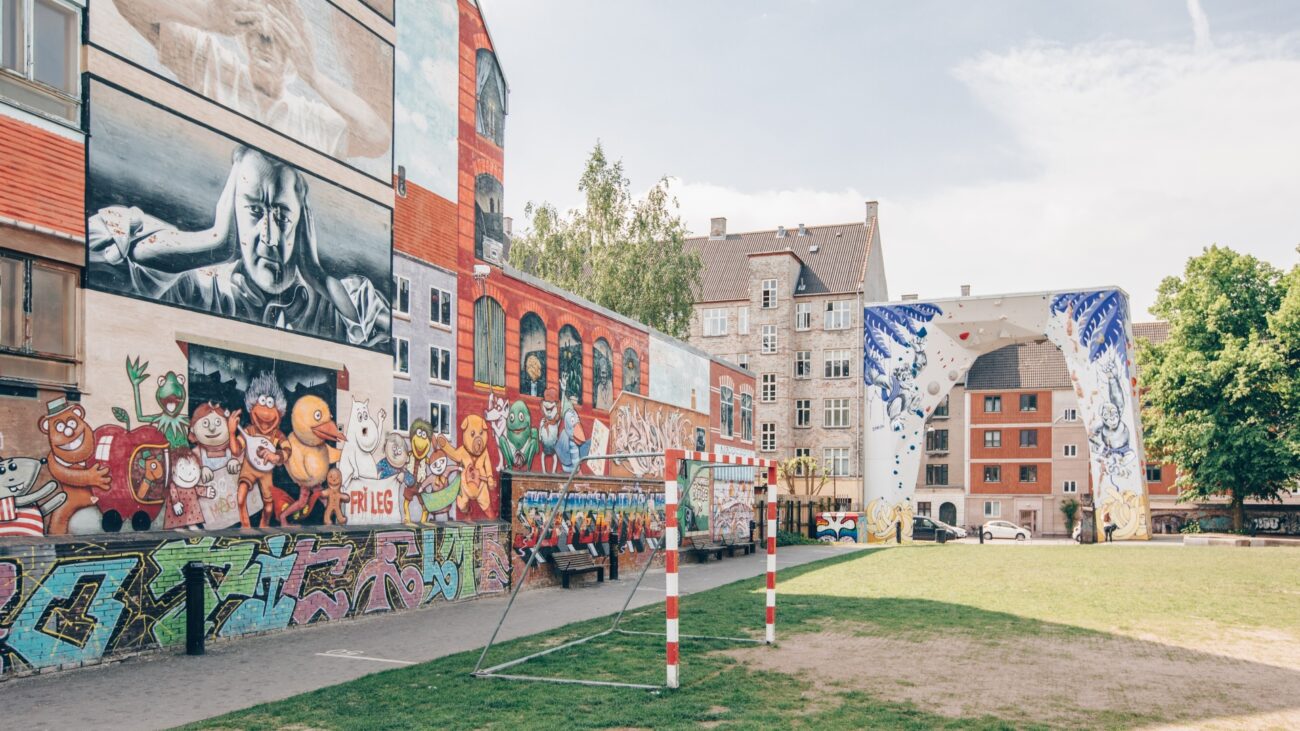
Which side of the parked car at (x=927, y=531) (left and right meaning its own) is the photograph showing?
right

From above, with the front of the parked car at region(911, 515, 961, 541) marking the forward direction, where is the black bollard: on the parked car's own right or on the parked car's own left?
on the parked car's own right

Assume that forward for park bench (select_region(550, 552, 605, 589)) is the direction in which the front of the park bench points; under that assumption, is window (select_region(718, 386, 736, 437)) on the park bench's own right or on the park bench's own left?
on the park bench's own left

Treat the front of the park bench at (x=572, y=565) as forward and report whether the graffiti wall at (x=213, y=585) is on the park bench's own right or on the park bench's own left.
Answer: on the park bench's own right

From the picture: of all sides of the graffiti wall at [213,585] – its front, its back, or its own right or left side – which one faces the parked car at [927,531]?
left

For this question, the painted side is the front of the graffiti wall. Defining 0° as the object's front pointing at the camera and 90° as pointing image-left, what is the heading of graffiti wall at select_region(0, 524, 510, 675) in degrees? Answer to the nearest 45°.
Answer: approximately 315°

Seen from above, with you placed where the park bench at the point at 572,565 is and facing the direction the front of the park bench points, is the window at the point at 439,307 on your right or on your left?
on your right
